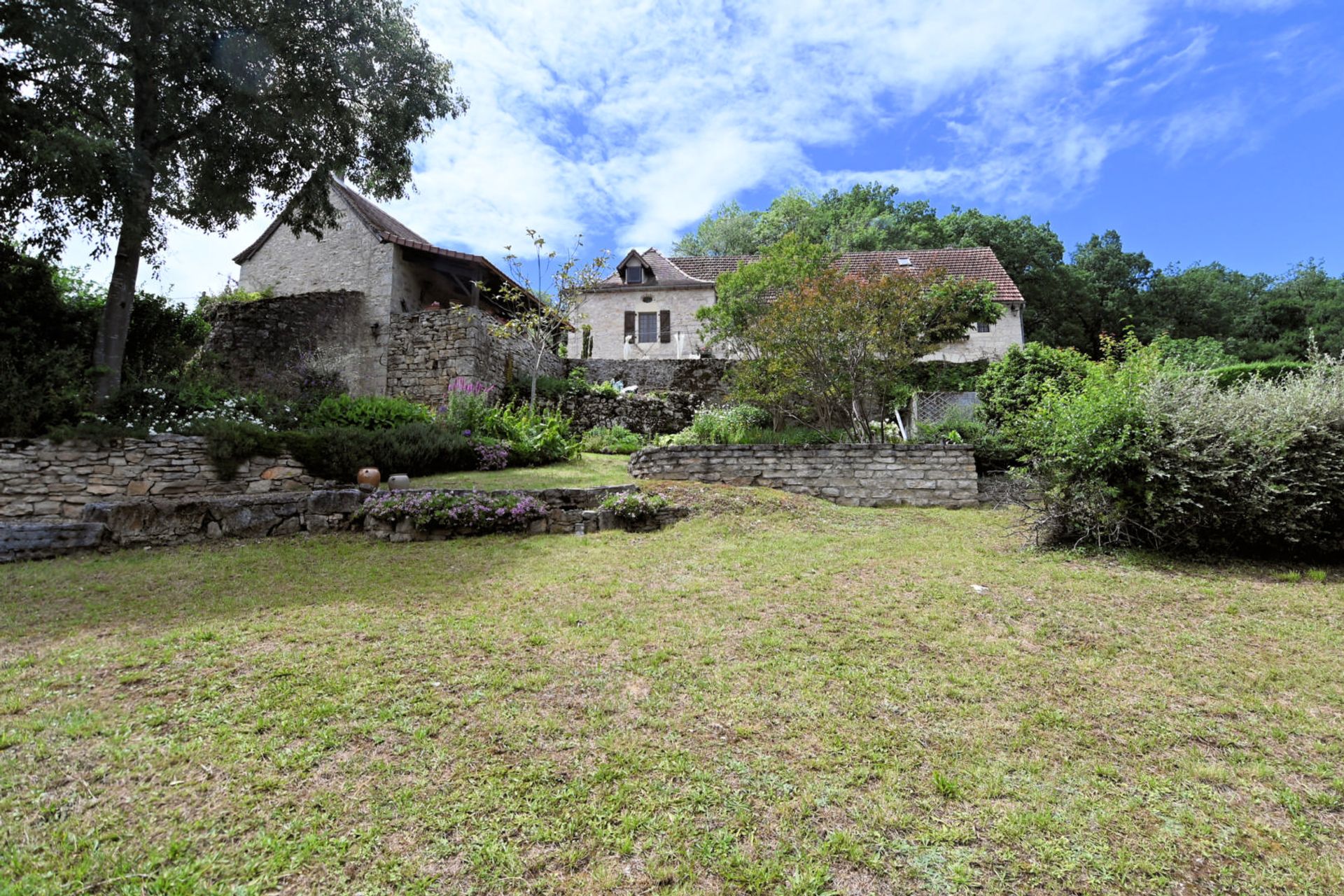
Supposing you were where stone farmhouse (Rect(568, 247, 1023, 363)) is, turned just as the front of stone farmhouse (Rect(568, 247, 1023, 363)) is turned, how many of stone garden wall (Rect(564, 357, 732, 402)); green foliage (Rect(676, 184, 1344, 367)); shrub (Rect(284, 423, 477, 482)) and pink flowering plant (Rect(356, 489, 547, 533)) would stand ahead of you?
3

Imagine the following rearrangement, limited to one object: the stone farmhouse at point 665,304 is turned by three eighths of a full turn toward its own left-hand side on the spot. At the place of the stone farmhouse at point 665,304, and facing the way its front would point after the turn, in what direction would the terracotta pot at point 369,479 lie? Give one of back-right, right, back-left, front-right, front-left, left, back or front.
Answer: back-right

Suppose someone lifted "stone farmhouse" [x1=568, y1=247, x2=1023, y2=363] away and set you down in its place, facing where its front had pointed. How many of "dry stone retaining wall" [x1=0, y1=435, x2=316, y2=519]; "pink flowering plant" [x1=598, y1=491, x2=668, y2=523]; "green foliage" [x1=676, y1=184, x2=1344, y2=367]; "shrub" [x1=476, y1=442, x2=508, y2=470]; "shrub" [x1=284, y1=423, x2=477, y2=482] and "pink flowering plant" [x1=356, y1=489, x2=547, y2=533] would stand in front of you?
5

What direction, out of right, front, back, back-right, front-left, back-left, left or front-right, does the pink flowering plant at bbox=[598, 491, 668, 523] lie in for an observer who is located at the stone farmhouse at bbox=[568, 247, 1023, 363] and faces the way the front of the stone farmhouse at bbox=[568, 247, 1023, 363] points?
front

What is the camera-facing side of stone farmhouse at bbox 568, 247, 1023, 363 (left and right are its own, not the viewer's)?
front

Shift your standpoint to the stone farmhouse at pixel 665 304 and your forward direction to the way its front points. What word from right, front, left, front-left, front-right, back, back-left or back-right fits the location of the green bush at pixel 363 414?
front

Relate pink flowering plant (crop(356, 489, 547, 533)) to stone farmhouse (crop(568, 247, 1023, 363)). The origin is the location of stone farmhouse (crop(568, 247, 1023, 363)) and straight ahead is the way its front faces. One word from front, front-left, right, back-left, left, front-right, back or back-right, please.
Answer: front

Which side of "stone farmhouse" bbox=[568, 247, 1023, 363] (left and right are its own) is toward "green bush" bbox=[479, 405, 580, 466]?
front

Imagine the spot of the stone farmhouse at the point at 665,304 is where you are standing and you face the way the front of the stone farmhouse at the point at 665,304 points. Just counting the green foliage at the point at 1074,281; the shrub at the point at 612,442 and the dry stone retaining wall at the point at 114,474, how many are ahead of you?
2

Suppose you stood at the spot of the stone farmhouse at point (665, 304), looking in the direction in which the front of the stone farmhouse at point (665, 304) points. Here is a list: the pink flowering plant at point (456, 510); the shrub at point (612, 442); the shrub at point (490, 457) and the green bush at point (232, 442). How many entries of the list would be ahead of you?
4

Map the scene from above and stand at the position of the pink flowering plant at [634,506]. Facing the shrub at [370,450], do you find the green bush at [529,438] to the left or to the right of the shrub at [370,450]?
right

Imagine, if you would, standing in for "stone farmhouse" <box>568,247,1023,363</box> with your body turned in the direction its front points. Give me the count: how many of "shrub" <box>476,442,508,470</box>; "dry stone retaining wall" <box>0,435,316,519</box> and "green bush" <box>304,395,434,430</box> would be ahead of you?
3

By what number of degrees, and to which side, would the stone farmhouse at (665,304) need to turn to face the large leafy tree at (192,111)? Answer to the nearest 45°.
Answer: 0° — it already faces it

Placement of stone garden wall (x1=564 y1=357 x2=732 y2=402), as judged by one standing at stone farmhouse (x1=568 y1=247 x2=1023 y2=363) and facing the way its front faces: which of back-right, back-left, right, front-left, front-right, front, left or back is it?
front
